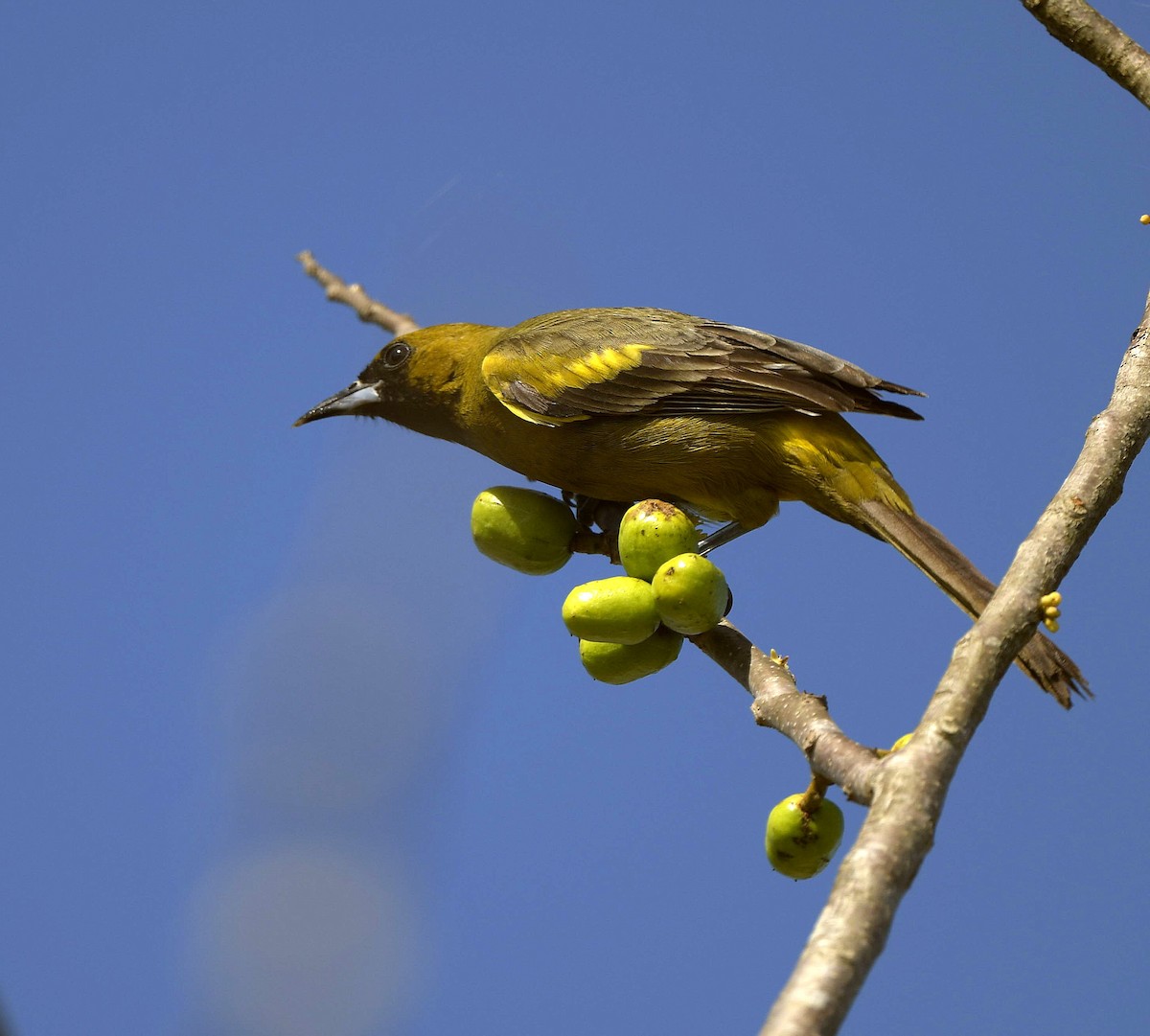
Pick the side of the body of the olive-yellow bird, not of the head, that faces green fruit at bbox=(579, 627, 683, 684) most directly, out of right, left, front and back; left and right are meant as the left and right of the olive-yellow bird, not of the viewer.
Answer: left

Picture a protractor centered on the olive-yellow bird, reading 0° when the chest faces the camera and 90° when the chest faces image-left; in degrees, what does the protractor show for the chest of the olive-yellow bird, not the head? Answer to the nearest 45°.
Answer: approximately 90°

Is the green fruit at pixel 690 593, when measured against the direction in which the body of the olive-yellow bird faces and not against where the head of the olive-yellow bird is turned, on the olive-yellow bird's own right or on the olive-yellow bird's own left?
on the olive-yellow bird's own left

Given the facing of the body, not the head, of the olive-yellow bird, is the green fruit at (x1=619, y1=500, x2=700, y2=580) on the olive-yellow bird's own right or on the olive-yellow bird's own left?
on the olive-yellow bird's own left

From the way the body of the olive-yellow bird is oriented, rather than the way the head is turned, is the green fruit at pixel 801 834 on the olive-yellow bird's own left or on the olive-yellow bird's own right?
on the olive-yellow bird's own left
